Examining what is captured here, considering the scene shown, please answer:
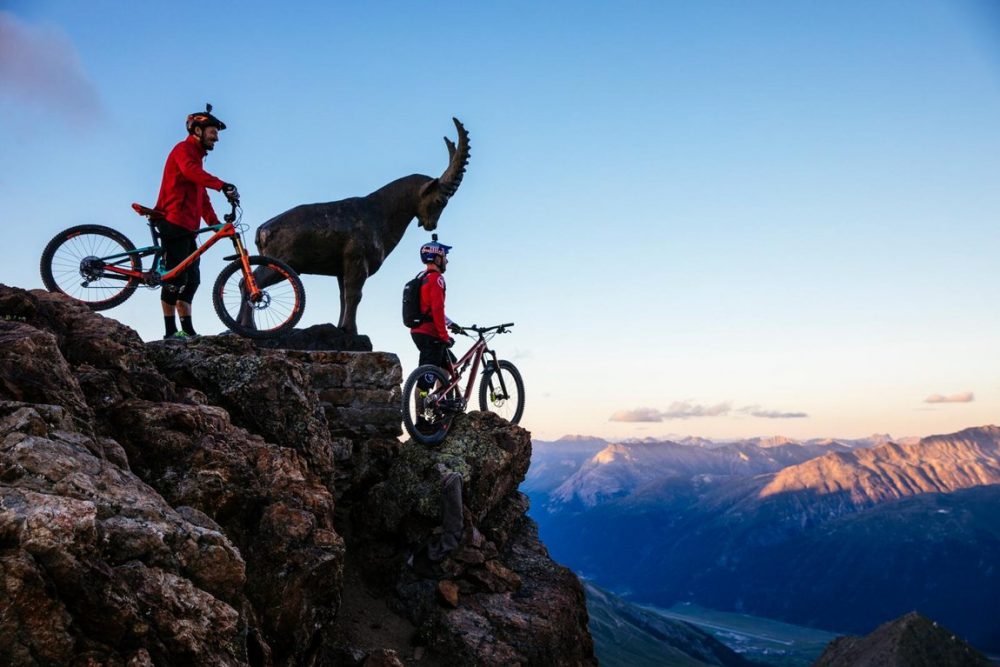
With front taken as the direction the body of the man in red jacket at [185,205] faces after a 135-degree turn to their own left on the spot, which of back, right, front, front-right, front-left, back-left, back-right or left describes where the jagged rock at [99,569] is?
back-left

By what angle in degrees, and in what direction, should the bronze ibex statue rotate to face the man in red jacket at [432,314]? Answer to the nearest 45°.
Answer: approximately 45° to its right

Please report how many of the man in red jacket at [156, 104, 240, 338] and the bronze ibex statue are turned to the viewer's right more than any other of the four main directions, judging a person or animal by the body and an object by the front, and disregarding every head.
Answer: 2

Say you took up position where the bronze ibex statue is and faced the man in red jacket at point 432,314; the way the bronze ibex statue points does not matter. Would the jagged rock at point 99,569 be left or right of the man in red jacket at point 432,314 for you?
right

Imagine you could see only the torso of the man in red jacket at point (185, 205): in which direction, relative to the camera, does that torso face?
to the viewer's right

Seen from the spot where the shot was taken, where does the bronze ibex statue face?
facing to the right of the viewer

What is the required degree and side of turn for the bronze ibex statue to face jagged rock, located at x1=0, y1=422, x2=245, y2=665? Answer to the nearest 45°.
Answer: approximately 90° to its right

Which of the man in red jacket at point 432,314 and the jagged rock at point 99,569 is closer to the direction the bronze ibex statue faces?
the man in red jacket

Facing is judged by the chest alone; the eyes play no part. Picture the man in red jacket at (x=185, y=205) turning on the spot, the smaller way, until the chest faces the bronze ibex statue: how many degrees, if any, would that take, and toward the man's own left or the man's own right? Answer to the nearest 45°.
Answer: approximately 45° to the man's own left

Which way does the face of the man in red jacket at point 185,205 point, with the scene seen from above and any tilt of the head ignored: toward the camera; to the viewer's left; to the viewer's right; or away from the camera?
to the viewer's right

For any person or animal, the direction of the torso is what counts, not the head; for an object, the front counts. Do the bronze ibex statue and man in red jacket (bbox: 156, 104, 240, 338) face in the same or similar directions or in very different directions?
same or similar directions
